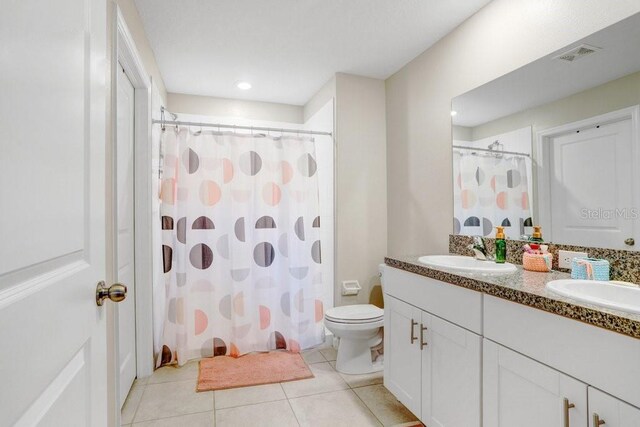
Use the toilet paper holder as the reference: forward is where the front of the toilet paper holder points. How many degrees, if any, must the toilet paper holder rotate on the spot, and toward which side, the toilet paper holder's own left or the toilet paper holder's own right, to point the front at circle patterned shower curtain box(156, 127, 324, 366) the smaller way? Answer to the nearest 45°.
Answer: approximately 90° to the toilet paper holder's own right

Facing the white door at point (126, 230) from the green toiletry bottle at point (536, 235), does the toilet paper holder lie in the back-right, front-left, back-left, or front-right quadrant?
front-right

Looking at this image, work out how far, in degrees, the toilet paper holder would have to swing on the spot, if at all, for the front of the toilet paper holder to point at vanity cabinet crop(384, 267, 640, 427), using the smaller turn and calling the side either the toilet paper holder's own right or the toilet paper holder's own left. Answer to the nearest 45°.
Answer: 0° — it already faces it

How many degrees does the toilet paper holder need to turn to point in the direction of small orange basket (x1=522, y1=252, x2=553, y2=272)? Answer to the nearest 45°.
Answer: approximately 45° to its left

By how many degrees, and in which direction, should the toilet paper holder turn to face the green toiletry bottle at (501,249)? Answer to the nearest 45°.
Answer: approximately 45° to its left

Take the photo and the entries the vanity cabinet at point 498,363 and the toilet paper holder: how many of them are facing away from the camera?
0

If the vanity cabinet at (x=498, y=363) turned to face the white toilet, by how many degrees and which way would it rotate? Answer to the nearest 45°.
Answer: approximately 90° to its right

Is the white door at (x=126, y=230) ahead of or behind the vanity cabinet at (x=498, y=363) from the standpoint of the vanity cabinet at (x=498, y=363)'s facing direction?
ahead

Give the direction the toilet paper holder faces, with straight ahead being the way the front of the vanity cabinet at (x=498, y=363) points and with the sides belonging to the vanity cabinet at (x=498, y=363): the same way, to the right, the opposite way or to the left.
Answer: to the left

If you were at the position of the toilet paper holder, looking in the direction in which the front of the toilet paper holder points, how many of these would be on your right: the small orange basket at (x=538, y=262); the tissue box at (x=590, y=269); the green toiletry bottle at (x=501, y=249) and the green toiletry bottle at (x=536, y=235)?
0

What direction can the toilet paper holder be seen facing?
toward the camera

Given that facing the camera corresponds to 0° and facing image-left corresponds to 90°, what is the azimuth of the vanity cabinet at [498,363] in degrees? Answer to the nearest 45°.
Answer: approximately 45°

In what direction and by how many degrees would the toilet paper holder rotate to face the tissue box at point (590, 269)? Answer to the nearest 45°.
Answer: approximately 45° to its left
